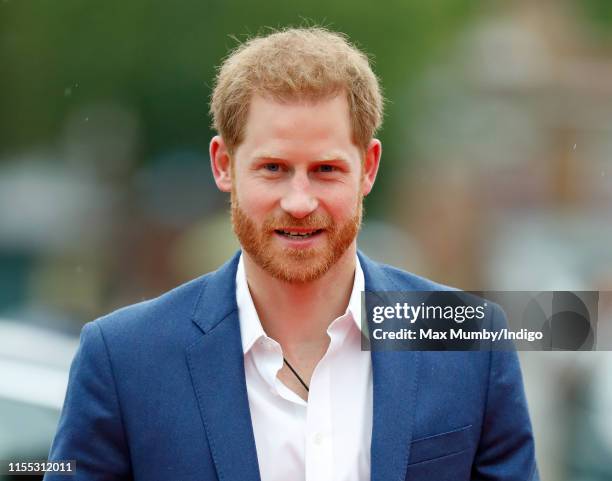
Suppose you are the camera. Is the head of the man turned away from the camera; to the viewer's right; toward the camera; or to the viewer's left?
toward the camera

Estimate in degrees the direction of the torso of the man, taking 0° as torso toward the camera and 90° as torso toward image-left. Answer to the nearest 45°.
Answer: approximately 0°
